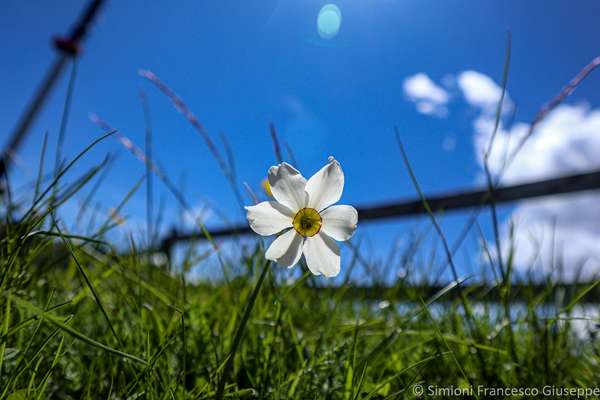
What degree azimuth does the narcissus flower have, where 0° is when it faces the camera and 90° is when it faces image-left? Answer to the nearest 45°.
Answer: approximately 0°
